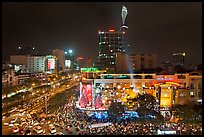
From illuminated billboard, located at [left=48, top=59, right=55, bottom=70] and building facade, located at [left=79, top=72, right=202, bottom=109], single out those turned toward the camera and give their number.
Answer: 2

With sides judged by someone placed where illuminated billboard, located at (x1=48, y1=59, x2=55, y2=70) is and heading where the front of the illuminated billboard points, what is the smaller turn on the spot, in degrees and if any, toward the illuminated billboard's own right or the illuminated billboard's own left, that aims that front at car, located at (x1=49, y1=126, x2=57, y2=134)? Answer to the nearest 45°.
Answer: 0° — it already faces it

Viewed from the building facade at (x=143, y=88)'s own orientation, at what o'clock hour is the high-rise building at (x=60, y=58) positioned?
The high-rise building is roughly at 5 o'clock from the building facade.

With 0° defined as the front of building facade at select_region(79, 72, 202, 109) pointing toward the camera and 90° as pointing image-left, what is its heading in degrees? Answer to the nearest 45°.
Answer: approximately 0°

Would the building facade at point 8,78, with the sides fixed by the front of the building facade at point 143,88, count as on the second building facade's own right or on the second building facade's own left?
on the second building facade's own right

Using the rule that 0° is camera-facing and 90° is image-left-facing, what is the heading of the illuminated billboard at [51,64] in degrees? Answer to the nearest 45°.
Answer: approximately 0°

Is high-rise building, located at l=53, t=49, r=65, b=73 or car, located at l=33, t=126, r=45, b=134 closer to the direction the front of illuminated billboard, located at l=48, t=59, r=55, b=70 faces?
the car

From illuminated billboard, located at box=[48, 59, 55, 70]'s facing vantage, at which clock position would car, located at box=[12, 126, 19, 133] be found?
The car is roughly at 12 o'clock from the illuminated billboard.

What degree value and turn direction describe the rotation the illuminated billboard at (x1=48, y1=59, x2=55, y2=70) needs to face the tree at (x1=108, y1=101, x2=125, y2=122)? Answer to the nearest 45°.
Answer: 0° — it already faces it

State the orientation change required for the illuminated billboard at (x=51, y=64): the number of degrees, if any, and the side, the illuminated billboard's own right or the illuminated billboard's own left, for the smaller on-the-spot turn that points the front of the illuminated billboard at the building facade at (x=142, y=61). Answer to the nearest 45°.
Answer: approximately 45° to the illuminated billboard's own left

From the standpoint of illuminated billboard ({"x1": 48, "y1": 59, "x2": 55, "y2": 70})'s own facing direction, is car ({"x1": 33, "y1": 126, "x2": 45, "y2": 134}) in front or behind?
in front
